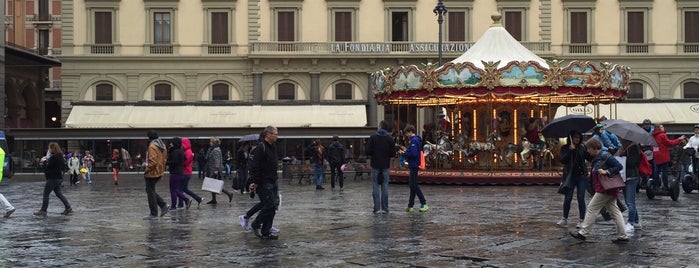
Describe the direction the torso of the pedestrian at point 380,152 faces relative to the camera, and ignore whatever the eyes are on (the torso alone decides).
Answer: away from the camera

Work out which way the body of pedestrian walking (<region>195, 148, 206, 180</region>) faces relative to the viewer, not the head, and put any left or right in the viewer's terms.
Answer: facing away from the viewer

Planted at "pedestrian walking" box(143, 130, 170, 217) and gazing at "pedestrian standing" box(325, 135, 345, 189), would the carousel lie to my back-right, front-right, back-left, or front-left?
front-right

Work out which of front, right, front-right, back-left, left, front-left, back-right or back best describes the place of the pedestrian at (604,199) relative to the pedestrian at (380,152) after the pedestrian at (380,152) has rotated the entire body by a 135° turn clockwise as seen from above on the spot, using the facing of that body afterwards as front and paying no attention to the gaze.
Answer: front

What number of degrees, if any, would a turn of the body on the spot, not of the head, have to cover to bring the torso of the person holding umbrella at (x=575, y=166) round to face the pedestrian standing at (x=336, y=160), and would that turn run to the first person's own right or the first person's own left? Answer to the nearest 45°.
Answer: approximately 135° to the first person's own right

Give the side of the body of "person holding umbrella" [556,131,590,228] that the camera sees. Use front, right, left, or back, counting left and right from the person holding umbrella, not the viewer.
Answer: front

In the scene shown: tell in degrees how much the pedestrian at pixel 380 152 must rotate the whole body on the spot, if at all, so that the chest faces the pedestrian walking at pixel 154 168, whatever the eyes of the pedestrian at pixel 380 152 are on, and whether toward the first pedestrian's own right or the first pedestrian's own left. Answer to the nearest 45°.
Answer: approximately 90° to the first pedestrian's own left

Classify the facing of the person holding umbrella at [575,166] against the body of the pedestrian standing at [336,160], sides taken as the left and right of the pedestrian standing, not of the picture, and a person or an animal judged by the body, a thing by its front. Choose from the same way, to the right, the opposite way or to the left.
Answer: the opposite way

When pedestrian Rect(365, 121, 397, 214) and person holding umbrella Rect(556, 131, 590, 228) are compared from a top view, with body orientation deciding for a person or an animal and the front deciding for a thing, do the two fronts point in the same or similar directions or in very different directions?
very different directions

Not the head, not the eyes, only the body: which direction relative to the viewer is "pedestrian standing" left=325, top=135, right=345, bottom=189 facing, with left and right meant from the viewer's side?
facing away from the viewer
